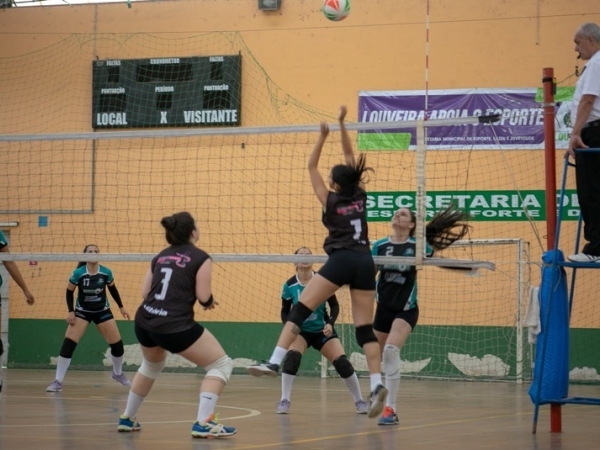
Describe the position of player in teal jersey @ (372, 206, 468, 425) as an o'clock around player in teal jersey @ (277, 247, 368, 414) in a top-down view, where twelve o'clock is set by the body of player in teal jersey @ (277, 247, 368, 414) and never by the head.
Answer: player in teal jersey @ (372, 206, 468, 425) is roughly at 11 o'clock from player in teal jersey @ (277, 247, 368, 414).

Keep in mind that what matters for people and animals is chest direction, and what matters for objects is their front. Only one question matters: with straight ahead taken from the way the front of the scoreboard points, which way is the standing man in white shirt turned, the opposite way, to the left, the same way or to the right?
to the right

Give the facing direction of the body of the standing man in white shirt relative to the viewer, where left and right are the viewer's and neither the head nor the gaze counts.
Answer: facing to the left of the viewer

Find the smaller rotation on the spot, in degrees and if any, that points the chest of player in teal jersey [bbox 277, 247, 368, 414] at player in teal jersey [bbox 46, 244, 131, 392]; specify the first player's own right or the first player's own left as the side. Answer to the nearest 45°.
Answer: approximately 135° to the first player's own right

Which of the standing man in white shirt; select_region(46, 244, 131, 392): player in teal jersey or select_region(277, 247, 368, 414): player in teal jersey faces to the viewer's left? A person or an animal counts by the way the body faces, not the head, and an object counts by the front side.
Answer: the standing man in white shirt

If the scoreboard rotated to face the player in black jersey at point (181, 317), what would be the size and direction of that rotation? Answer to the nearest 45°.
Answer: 0° — it already faces them

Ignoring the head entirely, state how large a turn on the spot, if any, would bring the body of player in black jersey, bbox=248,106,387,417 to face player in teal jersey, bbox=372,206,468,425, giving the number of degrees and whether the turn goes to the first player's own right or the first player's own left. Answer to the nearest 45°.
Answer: approximately 90° to the first player's own right

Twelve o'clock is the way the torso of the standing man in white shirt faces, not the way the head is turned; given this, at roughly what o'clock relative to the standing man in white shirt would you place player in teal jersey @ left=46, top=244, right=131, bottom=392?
The player in teal jersey is roughly at 1 o'clock from the standing man in white shirt.

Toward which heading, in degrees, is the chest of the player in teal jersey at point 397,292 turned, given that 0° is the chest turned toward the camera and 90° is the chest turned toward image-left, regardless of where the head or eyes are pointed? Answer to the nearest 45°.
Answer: approximately 45°

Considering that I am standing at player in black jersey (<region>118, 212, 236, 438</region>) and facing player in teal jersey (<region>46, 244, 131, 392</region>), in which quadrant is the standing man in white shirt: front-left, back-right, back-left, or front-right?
back-right

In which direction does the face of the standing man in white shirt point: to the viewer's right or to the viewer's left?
to the viewer's left
